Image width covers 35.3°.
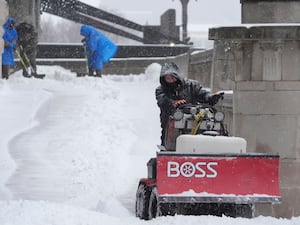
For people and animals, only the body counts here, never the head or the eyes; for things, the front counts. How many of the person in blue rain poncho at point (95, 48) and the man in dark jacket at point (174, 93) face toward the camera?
1

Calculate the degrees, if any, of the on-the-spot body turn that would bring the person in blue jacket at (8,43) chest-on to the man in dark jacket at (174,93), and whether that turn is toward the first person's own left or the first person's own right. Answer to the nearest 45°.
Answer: approximately 45° to the first person's own right

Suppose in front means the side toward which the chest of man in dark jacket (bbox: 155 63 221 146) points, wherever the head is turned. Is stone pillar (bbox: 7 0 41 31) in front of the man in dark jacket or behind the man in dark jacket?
behind

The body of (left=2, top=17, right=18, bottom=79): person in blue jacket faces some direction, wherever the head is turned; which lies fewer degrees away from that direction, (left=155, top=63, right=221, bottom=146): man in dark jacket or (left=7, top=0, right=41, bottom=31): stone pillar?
the man in dark jacket

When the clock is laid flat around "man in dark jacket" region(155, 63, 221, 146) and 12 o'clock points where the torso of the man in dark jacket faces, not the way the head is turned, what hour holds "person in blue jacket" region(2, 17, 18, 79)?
The person in blue jacket is roughly at 5 o'clock from the man in dark jacket.
